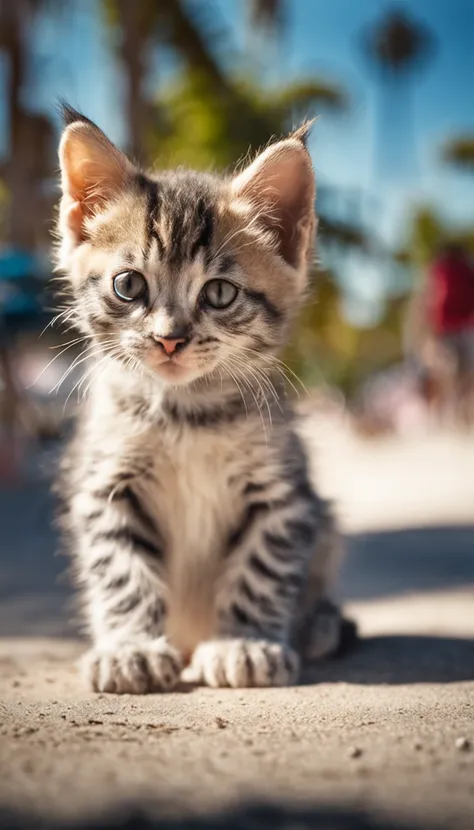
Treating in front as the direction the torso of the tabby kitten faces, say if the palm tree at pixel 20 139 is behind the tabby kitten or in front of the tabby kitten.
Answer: behind

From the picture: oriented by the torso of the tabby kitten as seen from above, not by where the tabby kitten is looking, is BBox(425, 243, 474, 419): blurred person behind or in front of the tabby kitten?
behind

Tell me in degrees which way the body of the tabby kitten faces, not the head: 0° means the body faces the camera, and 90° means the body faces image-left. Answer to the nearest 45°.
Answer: approximately 0°
